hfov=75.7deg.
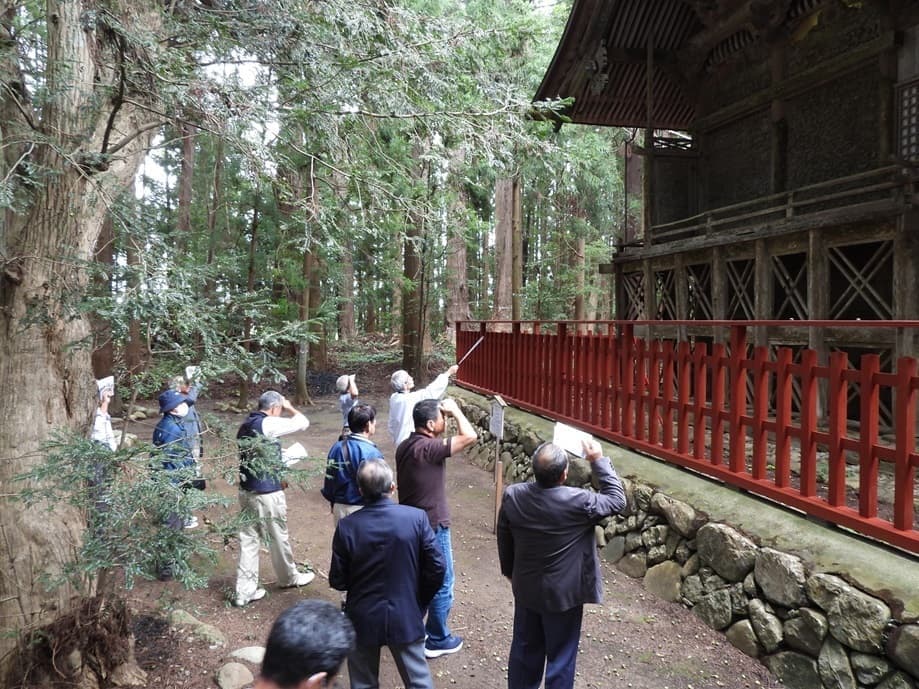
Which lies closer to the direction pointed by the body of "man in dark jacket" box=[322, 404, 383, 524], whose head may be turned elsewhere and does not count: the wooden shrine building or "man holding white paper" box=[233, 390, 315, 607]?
the wooden shrine building

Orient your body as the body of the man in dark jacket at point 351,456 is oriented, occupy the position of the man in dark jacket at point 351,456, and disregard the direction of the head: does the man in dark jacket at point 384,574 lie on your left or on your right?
on your right

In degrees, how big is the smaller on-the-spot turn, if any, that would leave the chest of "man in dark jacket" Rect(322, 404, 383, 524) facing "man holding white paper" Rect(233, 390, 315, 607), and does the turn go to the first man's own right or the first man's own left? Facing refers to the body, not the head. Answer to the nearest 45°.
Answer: approximately 90° to the first man's own left

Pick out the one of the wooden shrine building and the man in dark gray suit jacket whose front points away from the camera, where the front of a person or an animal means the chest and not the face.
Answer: the man in dark gray suit jacket

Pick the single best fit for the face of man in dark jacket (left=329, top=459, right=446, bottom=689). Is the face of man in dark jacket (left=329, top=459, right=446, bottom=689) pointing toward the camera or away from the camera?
away from the camera

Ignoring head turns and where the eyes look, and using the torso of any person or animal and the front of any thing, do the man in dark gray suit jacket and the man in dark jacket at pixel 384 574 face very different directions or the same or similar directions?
same or similar directions

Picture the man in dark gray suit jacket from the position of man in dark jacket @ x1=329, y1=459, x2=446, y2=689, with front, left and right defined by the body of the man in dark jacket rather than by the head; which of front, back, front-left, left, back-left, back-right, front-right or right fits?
right

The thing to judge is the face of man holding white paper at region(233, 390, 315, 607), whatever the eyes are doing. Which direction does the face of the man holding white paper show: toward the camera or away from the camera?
away from the camera

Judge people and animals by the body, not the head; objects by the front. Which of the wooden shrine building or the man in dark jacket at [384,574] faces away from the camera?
the man in dark jacket

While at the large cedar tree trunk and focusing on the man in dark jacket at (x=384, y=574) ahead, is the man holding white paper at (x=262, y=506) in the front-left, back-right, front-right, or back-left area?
front-left

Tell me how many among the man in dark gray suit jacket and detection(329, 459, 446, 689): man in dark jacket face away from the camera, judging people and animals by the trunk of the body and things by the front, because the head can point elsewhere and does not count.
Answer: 2

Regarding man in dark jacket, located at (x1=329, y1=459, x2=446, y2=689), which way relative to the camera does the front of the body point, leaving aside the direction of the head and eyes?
away from the camera

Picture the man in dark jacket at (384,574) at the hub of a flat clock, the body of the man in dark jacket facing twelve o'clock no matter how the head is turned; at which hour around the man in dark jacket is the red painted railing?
The red painted railing is roughly at 2 o'clock from the man in dark jacket.

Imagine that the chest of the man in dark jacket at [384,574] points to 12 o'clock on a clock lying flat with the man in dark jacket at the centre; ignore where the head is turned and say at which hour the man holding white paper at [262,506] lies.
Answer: The man holding white paper is roughly at 11 o'clock from the man in dark jacket.

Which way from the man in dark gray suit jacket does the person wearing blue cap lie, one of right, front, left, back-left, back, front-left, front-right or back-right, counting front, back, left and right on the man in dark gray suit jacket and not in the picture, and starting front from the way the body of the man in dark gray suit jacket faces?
left

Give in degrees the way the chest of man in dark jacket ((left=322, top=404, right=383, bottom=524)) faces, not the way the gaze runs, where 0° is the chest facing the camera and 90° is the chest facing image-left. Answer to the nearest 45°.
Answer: approximately 225°

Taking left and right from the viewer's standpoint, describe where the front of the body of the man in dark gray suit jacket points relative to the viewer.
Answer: facing away from the viewer
